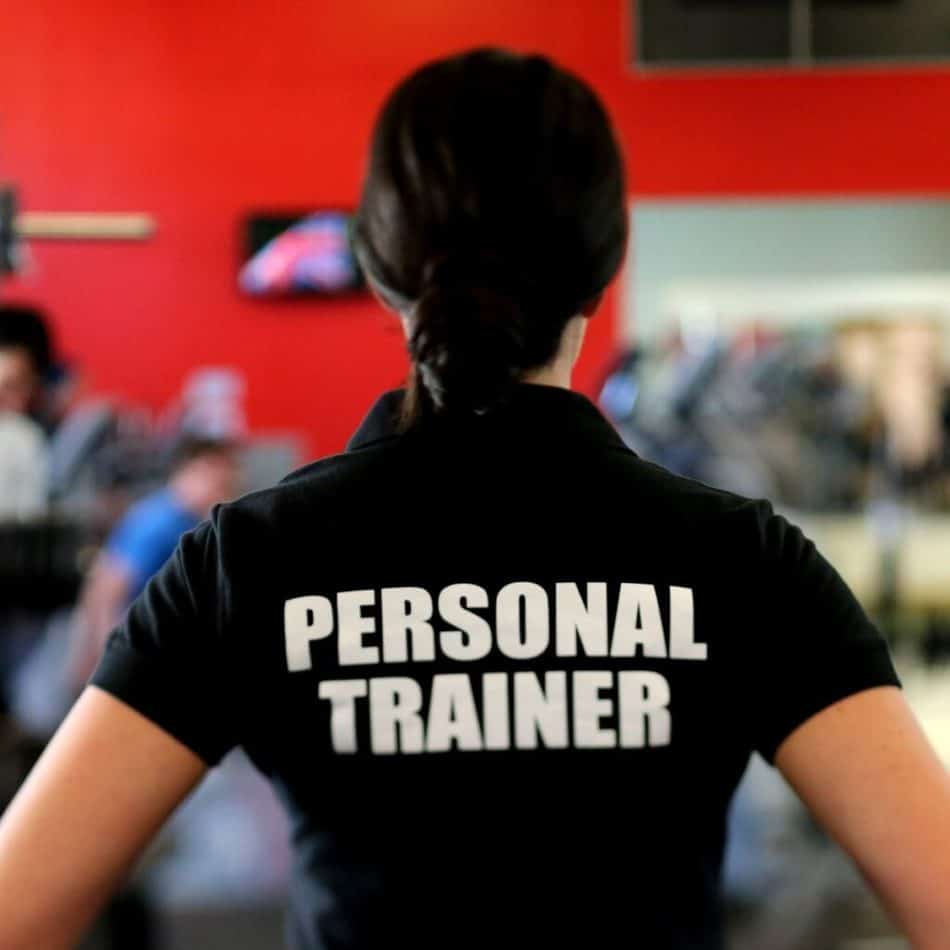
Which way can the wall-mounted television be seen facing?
toward the camera

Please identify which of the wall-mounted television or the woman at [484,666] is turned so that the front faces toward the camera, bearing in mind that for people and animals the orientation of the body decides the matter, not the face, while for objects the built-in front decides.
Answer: the wall-mounted television

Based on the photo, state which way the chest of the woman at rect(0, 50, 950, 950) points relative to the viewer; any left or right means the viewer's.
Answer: facing away from the viewer

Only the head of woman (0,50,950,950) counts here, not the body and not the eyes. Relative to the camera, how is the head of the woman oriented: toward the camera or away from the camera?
away from the camera

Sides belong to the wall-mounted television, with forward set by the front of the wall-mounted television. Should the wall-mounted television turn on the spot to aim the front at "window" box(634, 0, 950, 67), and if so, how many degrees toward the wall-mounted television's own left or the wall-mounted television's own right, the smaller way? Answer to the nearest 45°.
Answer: approximately 90° to the wall-mounted television's own left

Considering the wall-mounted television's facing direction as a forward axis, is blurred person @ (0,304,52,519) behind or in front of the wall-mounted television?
in front

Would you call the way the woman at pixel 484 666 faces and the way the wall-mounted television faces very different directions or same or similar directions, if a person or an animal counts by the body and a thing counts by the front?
very different directions

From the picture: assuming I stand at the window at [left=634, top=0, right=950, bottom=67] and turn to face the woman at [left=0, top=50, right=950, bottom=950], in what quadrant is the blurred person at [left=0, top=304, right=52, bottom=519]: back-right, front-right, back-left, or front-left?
front-right

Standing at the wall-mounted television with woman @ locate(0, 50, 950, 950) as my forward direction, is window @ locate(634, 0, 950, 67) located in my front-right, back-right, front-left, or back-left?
front-left

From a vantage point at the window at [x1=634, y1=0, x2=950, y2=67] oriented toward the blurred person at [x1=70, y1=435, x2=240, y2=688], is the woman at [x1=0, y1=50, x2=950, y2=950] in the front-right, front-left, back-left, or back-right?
front-left

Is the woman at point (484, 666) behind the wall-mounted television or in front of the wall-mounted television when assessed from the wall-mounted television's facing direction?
in front

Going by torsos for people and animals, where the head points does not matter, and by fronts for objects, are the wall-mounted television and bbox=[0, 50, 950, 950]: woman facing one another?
yes

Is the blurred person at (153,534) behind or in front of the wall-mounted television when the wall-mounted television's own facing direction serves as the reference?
in front

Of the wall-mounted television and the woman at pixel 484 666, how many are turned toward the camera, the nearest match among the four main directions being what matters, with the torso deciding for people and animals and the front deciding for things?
1
